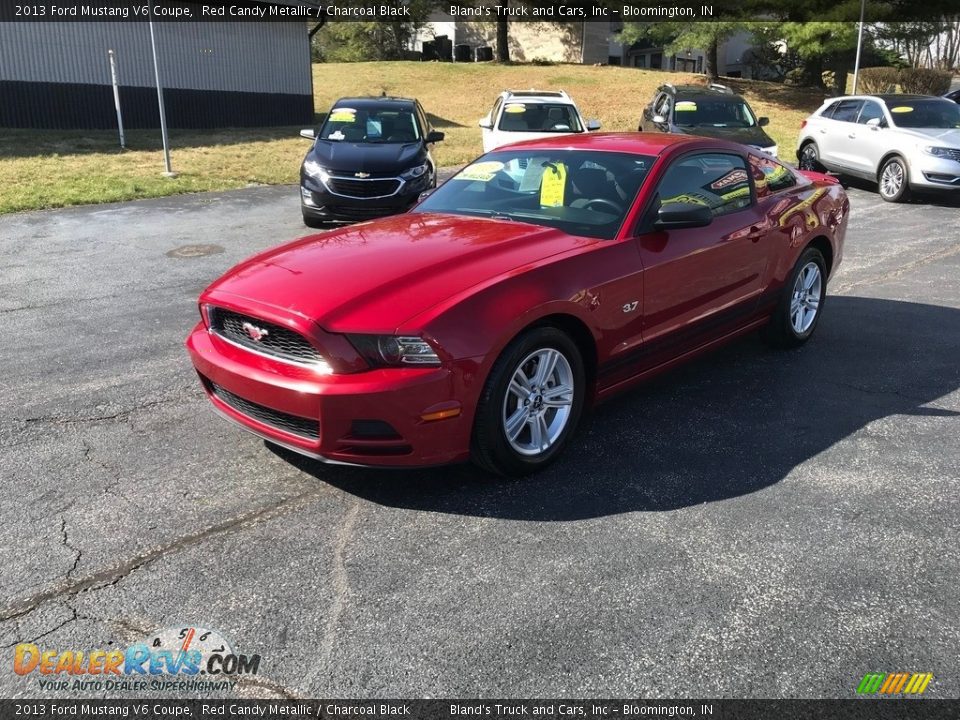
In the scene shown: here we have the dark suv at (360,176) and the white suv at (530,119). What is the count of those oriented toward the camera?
2

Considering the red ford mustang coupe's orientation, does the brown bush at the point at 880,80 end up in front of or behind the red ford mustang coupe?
behind

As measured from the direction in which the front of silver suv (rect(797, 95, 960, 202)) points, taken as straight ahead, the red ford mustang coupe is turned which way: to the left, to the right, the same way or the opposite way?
to the right

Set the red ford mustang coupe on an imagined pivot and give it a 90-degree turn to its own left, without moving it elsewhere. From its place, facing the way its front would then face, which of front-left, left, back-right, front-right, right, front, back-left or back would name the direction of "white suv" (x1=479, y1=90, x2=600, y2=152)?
back-left

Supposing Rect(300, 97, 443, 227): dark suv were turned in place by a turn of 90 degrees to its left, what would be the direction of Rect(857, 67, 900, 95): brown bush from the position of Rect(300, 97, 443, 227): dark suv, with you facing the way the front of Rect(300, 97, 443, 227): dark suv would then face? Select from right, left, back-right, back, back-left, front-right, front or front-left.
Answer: front-left

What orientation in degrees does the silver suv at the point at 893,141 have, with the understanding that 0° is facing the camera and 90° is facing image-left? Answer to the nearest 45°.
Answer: approximately 315°

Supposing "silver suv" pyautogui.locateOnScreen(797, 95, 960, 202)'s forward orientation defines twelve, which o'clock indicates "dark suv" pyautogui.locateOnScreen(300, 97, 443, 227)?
The dark suv is roughly at 3 o'clock from the silver suv.

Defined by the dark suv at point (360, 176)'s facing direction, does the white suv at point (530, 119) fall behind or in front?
behind

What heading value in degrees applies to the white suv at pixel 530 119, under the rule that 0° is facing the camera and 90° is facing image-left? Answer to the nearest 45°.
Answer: approximately 0°
